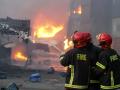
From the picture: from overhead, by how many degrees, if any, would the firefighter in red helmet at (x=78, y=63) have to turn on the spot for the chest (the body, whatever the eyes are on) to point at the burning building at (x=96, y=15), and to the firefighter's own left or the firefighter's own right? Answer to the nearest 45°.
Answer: approximately 45° to the firefighter's own right

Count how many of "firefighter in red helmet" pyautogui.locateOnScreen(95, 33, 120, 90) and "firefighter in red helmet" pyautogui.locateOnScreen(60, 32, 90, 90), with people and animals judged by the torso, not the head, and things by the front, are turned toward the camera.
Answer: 0

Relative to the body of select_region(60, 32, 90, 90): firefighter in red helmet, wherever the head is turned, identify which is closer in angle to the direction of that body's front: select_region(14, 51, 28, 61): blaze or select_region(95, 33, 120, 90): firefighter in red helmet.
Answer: the blaze

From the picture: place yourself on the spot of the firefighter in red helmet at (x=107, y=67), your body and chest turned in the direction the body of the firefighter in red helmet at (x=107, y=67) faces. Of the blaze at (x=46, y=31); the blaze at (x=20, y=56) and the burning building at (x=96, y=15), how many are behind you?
0

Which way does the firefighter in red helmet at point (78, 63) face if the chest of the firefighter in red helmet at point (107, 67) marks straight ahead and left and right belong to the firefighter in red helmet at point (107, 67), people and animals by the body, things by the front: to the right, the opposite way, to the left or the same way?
the same way

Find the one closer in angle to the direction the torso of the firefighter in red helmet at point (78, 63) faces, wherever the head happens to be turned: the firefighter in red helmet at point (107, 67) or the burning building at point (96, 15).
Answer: the burning building

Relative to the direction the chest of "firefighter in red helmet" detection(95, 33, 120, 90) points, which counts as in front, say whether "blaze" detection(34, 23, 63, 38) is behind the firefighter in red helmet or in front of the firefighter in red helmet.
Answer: in front

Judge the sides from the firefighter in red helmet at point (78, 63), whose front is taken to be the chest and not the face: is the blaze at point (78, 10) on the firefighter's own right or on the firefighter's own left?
on the firefighter's own right

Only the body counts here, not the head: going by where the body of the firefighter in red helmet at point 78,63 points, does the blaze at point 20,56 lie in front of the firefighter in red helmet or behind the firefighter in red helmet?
in front

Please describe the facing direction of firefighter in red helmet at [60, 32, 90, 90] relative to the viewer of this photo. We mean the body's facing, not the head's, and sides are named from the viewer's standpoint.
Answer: facing away from the viewer and to the left of the viewer

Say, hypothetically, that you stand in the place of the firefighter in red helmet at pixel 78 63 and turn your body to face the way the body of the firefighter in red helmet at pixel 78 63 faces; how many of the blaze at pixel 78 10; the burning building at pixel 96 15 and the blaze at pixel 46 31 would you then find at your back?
0

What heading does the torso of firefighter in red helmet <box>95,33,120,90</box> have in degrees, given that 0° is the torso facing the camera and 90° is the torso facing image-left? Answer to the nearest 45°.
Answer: approximately 135°

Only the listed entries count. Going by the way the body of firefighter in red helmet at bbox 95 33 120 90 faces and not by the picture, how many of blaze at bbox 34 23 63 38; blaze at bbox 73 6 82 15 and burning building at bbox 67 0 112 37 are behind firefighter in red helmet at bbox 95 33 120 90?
0
